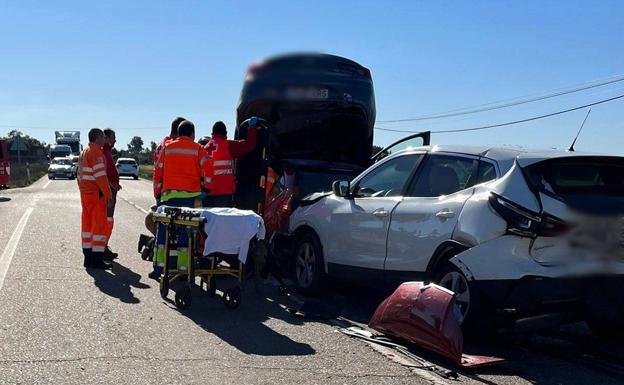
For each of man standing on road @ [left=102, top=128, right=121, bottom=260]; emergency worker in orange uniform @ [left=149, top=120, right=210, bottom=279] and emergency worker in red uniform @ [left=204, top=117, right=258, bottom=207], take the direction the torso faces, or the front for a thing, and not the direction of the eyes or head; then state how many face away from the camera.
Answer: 2

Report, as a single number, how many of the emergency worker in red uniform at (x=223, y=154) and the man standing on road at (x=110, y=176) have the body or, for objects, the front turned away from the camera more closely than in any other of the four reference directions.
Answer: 1

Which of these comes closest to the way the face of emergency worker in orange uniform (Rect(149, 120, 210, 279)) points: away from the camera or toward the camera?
away from the camera

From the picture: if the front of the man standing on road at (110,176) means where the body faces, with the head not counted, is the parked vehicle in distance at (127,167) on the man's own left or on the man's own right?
on the man's own left

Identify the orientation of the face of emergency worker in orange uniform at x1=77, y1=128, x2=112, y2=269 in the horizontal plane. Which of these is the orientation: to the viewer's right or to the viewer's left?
to the viewer's right

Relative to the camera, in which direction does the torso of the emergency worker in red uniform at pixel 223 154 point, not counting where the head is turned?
away from the camera

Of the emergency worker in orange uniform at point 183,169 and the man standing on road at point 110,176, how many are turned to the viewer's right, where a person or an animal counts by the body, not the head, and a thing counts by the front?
1

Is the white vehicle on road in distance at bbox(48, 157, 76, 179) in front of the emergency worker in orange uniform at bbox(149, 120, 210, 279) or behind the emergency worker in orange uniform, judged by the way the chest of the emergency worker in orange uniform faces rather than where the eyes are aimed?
in front

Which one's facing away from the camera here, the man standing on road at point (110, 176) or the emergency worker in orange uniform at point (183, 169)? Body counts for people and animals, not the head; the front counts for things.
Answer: the emergency worker in orange uniform

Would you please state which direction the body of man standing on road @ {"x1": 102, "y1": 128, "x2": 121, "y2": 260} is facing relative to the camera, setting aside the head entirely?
to the viewer's right

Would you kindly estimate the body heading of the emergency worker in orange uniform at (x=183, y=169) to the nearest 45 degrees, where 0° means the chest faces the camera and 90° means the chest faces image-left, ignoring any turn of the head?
approximately 180°

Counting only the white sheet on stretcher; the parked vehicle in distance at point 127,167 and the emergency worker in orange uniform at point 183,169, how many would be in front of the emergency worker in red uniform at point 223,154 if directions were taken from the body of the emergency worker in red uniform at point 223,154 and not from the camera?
1

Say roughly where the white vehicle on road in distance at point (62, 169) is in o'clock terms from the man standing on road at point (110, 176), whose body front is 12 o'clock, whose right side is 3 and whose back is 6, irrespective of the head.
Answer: The white vehicle on road in distance is roughly at 9 o'clock from the man standing on road.

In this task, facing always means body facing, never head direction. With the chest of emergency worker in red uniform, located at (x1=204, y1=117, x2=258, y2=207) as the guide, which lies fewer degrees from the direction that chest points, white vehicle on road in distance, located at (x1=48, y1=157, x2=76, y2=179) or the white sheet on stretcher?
the white vehicle on road in distance
